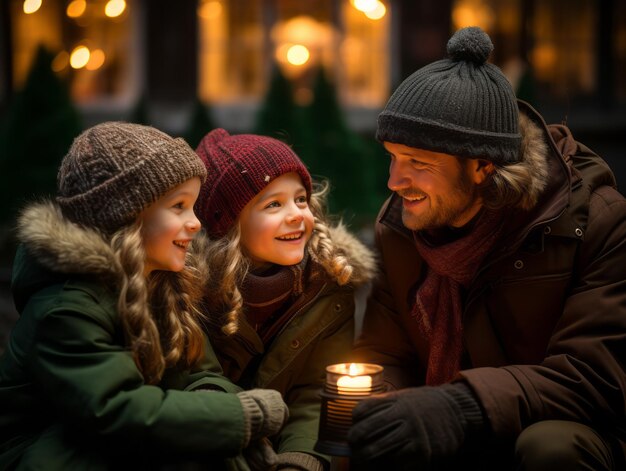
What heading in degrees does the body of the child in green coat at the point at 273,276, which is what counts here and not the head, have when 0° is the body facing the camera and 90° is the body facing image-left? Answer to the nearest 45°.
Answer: approximately 315°

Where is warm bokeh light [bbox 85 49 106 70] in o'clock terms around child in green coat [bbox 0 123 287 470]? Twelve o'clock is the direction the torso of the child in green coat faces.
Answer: The warm bokeh light is roughly at 9 o'clock from the child in green coat.

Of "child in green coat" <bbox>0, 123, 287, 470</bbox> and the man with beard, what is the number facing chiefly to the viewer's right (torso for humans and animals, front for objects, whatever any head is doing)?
1

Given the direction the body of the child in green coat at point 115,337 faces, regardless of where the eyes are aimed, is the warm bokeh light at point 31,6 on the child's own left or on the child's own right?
on the child's own left

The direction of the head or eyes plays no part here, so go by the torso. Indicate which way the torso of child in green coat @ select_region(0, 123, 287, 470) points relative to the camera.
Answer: to the viewer's right

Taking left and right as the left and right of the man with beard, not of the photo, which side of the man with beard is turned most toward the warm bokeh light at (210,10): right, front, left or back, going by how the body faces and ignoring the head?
right

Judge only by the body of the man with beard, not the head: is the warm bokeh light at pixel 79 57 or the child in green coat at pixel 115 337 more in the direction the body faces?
the child in green coat

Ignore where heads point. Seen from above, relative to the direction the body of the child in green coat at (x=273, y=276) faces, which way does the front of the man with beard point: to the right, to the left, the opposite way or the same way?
to the right
